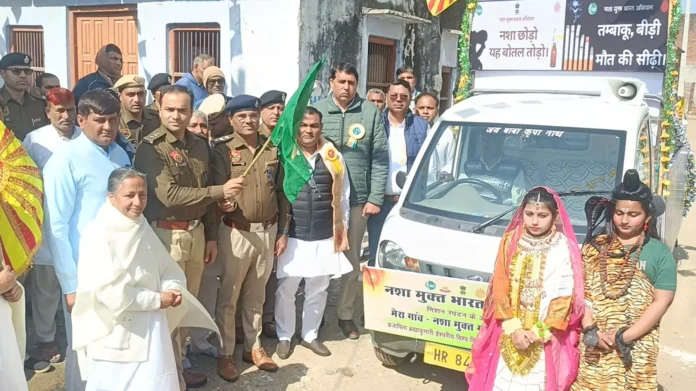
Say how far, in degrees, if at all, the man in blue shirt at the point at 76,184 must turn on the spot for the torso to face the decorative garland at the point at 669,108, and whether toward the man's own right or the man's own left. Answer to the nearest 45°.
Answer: approximately 45° to the man's own left

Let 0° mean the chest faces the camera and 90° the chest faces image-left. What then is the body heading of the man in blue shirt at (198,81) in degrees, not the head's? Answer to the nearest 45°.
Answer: approximately 315°

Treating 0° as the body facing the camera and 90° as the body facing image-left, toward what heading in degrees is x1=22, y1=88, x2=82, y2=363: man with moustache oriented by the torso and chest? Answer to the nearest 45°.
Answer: approximately 315°

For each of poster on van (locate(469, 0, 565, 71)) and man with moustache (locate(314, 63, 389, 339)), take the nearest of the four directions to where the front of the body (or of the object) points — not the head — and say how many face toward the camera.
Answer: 2

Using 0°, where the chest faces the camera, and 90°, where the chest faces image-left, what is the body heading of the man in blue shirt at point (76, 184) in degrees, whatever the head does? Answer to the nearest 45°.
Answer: approximately 315°

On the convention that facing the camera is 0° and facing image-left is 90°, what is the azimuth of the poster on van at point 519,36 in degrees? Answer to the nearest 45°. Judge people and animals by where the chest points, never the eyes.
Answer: approximately 0°

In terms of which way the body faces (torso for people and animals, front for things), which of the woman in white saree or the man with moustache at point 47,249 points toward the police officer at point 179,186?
the man with moustache

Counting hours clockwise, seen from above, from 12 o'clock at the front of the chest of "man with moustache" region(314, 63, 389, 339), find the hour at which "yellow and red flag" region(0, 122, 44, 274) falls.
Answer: The yellow and red flag is roughly at 1 o'clock from the man with moustache.

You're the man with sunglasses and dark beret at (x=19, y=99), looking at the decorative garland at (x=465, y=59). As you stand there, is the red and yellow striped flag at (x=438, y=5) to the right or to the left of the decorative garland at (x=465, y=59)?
left

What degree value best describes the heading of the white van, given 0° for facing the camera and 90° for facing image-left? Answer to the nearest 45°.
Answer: approximately 45°

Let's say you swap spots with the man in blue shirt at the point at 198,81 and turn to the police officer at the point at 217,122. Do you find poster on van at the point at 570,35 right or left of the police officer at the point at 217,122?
left
